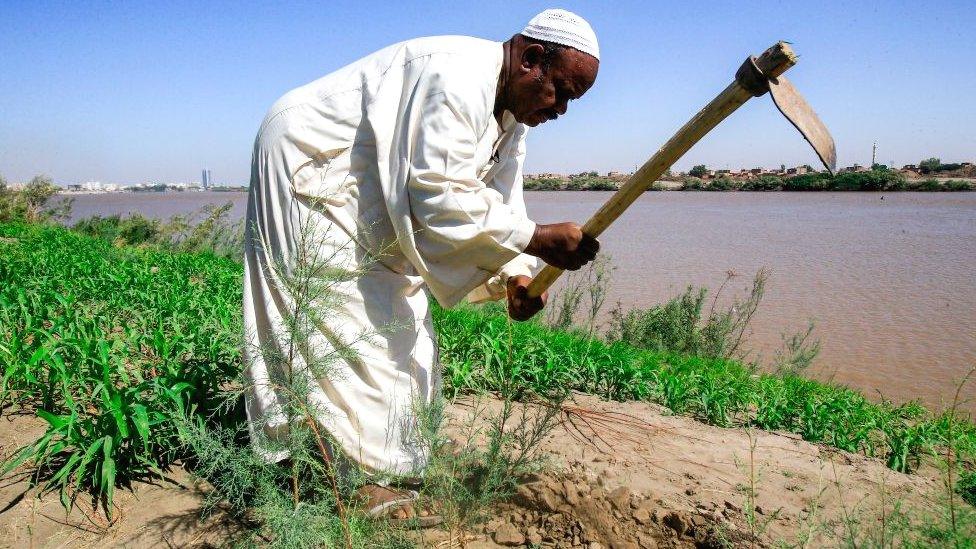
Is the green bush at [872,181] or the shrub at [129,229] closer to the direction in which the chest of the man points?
the green bush

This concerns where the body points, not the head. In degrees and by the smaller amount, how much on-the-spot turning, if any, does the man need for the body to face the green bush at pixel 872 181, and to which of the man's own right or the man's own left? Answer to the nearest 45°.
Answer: approximately 45° to the man's own left

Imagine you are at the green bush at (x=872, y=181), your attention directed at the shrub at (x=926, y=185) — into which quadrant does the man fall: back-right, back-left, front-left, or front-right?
back-right

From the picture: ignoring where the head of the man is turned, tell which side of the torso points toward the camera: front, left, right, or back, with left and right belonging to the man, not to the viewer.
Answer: right

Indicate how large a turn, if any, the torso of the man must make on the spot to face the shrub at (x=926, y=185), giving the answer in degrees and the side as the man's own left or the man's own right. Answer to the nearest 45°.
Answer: approximately 45° to the man's own left

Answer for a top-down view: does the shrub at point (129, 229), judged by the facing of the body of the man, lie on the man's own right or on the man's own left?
on the man's own left
